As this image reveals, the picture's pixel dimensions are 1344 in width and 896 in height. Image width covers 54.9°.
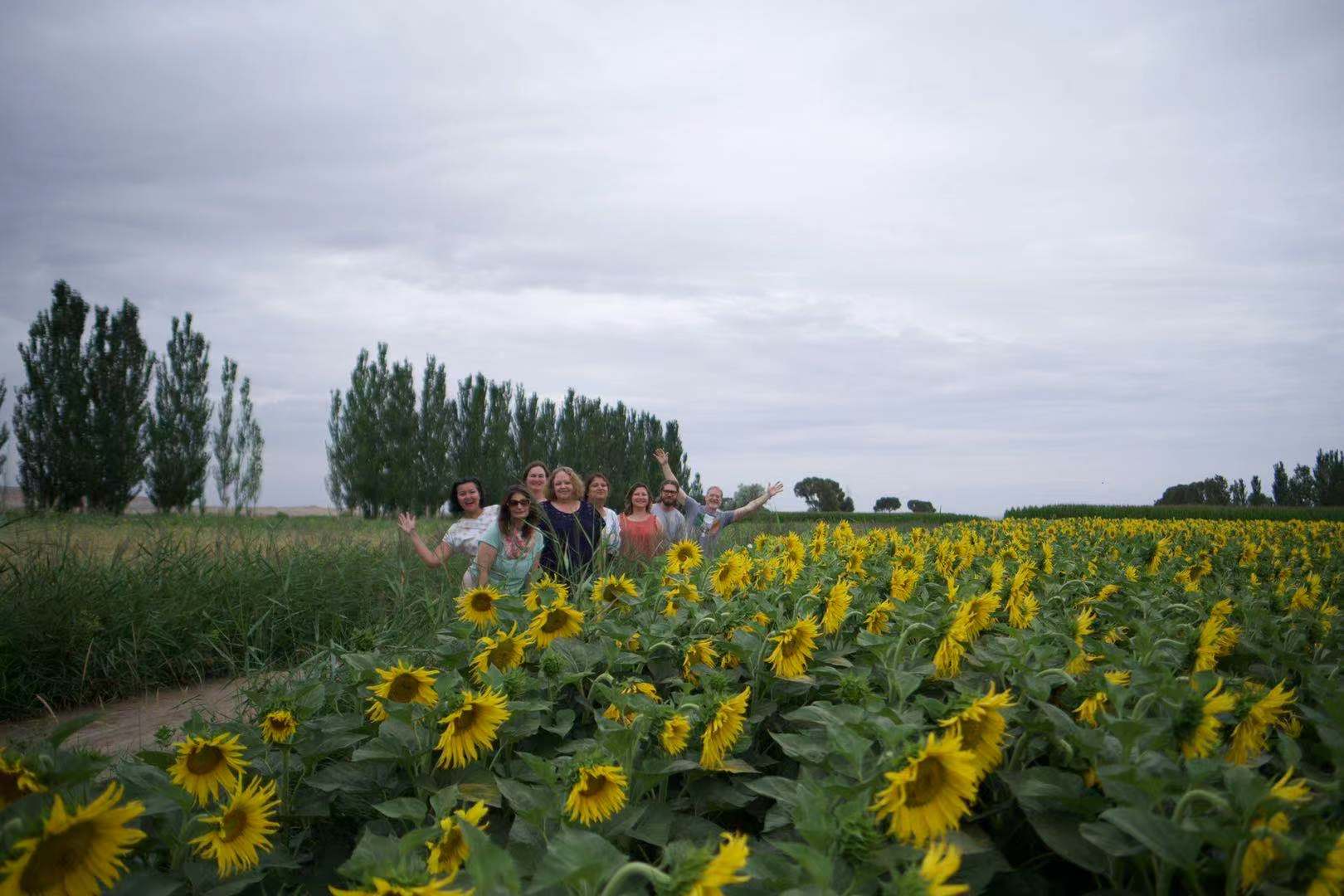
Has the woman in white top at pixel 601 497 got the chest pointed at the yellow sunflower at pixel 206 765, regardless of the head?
yes

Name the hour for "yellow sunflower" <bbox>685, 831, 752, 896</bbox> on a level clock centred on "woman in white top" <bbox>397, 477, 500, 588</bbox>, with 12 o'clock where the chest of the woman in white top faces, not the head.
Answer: The yellow sunflower is roughly at 12 o'clock from the woman in white top.

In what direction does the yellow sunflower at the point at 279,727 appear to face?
toward the camera

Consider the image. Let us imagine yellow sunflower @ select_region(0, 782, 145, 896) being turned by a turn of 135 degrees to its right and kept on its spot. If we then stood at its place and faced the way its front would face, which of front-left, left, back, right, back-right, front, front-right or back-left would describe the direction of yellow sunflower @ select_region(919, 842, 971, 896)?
back-right

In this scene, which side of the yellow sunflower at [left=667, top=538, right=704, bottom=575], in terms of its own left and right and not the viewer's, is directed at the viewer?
front

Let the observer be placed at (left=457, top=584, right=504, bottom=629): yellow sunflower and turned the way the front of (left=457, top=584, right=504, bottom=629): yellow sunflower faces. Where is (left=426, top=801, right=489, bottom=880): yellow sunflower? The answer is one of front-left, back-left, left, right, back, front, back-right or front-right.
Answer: front

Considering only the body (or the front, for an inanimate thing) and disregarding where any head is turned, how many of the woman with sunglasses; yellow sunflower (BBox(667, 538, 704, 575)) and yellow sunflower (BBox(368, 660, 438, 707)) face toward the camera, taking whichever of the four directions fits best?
3

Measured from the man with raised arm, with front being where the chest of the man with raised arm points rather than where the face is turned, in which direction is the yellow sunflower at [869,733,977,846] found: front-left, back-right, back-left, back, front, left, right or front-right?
front

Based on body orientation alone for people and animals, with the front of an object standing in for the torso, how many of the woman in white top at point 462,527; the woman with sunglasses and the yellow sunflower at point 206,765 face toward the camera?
3
